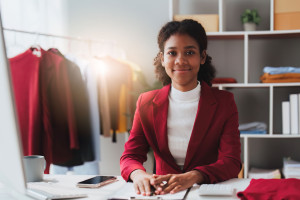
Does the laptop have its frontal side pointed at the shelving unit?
yes

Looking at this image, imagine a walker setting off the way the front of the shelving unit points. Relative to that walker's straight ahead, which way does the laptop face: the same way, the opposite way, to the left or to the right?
the opposite way

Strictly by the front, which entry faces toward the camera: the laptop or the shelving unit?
the shelving unit

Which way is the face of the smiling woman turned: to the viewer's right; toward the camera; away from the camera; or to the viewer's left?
toward the camera

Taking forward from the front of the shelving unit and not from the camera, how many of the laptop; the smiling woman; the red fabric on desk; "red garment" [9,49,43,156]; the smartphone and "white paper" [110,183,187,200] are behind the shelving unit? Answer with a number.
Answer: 0

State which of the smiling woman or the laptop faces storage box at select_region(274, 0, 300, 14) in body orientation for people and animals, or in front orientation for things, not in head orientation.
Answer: the laptop

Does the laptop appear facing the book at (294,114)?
yes

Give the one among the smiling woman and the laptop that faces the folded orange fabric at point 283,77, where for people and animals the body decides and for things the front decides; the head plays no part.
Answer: the laptop

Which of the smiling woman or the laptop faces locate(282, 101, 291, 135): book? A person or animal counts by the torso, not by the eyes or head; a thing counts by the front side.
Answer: the laptop

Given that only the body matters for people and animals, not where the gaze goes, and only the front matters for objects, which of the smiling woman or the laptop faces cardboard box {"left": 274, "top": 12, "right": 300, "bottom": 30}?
the laptop

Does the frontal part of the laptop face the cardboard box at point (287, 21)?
yes

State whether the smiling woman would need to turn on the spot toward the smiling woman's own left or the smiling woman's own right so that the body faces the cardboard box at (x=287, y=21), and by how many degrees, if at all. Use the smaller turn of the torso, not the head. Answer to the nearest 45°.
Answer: approximately 135° to the smiling woman's own left

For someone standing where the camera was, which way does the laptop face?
facing away from the viewer and to the right of the viewer

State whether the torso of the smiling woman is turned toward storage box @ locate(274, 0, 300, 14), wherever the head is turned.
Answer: no

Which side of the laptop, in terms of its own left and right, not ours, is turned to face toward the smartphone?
front

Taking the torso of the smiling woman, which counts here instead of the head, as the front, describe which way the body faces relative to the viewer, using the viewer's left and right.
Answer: facing the viewer

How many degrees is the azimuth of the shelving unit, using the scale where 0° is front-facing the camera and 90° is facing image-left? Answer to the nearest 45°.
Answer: approximately 0°

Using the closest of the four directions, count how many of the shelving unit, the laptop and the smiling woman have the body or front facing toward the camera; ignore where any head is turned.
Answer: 2
